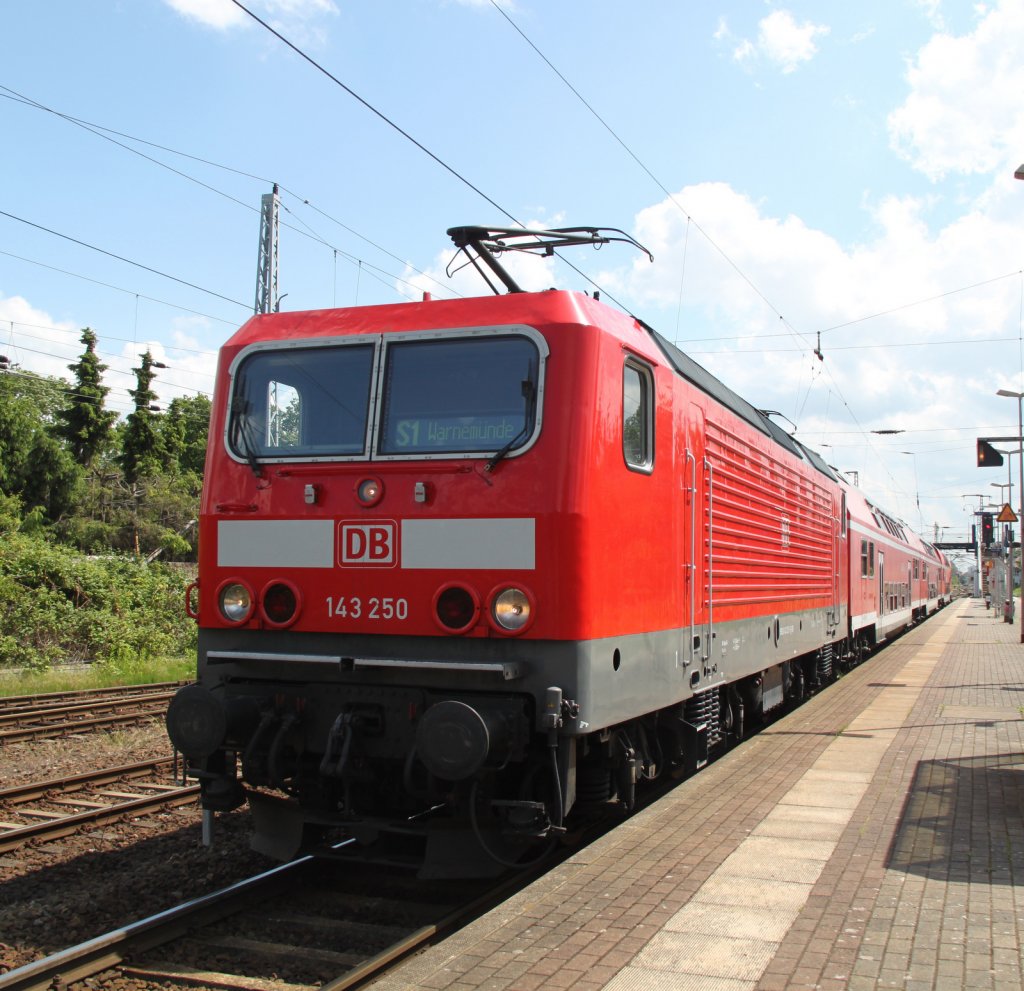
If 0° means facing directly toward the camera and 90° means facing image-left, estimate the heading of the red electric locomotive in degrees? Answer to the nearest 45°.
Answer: approximately 45°

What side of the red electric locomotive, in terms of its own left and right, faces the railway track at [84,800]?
right

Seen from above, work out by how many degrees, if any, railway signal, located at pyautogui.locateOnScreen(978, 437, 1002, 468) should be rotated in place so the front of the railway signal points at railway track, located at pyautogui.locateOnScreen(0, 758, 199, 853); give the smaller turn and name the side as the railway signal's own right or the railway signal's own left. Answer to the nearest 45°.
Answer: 0° — it already faces it

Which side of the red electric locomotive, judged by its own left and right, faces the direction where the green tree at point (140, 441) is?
right

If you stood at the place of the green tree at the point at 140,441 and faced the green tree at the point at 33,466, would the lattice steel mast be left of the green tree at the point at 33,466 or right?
left

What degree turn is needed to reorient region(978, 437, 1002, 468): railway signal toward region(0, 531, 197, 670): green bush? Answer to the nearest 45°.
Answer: approximately 45° to its right

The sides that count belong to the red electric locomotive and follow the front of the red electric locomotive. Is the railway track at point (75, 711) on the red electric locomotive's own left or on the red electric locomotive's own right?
on the red electric locomotive's own right

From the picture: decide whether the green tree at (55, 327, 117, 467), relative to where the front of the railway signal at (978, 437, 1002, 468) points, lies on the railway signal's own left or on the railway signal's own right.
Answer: on the railway signal's own right

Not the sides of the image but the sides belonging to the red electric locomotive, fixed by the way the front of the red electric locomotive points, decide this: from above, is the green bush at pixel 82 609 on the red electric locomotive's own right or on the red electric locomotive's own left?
on the red electric locomotive's own right

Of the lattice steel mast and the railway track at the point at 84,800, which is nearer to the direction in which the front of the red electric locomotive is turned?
the railway track
